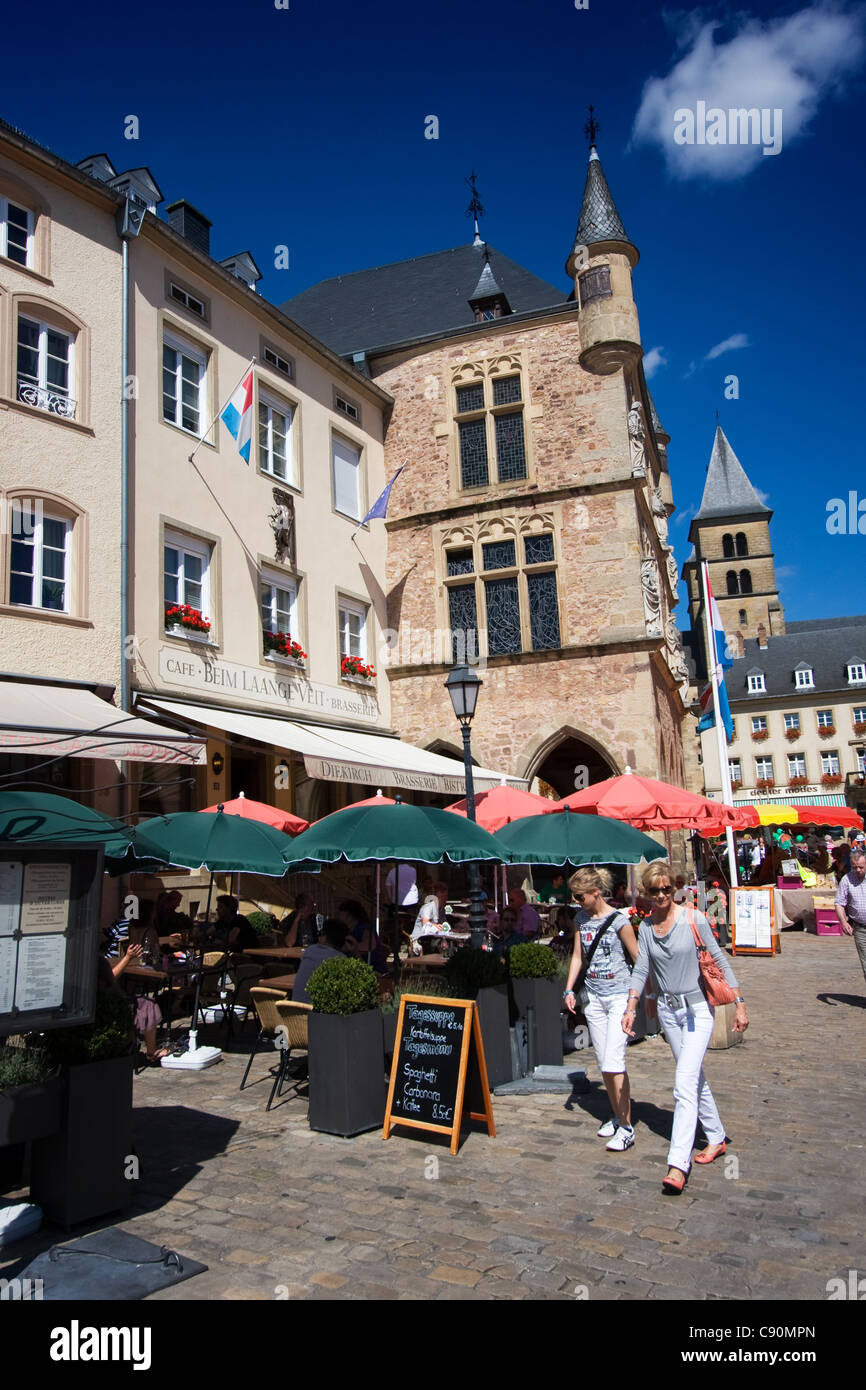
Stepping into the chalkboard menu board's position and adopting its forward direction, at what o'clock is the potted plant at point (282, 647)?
The potted plant is roughly at 4 o'clock from the chalkboard menu board.

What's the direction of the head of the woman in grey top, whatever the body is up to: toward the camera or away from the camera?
toward the camera

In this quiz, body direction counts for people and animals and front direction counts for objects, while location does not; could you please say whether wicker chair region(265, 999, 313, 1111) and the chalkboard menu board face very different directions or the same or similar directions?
very different directions

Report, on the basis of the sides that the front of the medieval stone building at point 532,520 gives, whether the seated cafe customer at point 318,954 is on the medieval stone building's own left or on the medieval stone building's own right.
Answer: on the medieval stone building's own right

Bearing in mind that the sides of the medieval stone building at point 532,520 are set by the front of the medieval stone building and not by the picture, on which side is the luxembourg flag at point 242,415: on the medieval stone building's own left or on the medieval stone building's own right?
on the medieval stone building's own right

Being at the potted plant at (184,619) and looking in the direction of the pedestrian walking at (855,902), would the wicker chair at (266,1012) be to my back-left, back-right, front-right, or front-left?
front-right

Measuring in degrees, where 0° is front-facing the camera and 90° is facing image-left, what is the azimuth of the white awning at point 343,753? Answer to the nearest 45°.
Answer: approximately 315°

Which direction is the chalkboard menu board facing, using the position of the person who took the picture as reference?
facing the viewer and to the left of the viewer
